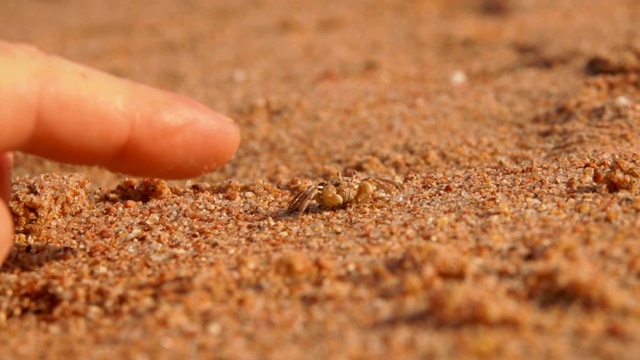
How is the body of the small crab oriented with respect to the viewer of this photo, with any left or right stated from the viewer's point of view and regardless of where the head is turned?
facing the viewer
